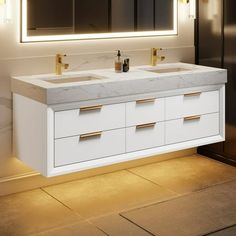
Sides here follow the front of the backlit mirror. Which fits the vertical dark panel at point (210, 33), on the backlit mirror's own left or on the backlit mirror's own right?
on the backlit mirror's own left

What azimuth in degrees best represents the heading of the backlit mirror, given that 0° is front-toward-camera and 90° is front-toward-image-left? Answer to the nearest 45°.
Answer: approximately 315°

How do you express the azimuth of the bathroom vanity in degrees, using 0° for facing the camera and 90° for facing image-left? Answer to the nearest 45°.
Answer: approximately 315°
